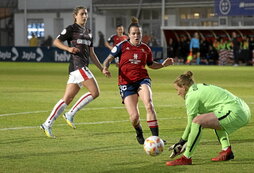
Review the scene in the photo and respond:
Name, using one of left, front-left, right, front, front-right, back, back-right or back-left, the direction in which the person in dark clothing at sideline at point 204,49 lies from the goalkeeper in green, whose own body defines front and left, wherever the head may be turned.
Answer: right

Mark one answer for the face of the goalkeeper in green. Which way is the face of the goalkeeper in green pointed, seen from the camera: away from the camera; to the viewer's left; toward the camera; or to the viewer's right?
to the viewer's left

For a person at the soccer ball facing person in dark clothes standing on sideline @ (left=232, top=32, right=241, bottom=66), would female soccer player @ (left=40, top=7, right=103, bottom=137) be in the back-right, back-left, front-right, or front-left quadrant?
front-left

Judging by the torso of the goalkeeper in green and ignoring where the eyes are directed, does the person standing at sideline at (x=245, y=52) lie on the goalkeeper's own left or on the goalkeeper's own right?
on the goalkeeper's own right

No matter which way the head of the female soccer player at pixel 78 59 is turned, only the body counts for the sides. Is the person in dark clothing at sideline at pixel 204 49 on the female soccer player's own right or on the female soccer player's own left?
on the female soccer player's own left

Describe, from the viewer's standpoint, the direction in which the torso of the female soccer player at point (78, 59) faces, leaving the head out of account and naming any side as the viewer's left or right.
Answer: facing the viewer and to the right of the viewer

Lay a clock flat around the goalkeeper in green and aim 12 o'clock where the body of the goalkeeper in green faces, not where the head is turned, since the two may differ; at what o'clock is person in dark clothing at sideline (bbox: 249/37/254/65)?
The person in dark clothing at sideline is roughly at 3 o'clock from the goalkeeper in green.

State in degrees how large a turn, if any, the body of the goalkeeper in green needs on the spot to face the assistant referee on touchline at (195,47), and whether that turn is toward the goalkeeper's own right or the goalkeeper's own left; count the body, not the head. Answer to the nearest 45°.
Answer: approximately 90° to the goalkeeper's own right

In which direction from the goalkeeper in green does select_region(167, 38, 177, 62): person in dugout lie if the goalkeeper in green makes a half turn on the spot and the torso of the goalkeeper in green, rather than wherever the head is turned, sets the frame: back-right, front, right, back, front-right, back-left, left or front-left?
left

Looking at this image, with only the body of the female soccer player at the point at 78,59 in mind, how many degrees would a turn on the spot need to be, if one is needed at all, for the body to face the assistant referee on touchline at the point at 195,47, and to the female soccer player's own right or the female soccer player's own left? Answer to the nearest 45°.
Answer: approximately 135° to the female soccer player's own left

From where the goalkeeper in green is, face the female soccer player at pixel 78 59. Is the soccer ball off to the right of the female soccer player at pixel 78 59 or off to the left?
left

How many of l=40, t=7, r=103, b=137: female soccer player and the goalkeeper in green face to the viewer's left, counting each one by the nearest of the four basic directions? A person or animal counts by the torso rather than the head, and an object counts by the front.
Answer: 1

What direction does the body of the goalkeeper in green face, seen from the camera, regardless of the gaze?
to the viewer's left

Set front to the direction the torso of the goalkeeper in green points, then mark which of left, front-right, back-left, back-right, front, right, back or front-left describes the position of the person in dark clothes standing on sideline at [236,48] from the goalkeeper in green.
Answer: right

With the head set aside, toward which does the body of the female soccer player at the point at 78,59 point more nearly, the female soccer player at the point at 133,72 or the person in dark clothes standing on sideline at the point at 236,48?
the female soccer player

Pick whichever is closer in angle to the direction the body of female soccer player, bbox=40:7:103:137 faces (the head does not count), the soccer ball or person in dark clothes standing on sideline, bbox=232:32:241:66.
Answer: the soccer ball
